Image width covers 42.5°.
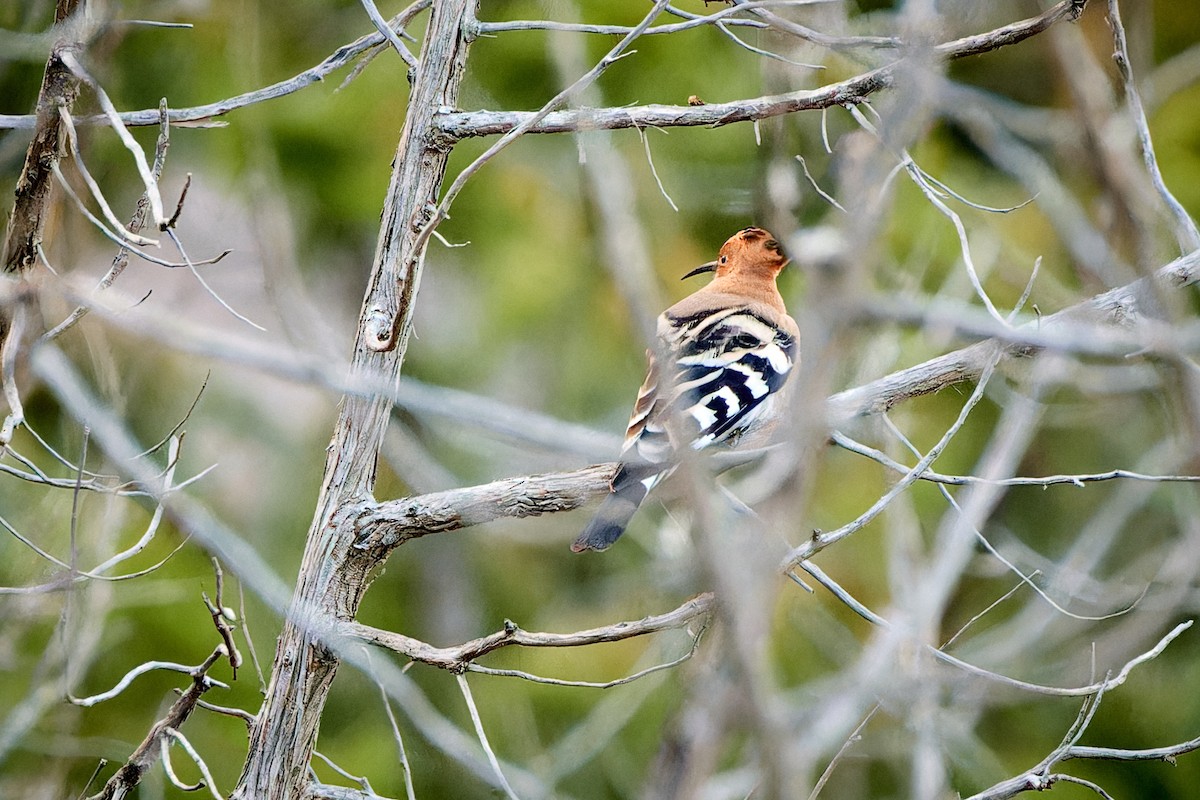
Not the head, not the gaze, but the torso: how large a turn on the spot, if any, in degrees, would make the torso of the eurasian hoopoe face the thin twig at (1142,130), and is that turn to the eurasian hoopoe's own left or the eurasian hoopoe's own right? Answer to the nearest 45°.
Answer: approximately 90° to the eurasian hoopoe's own right

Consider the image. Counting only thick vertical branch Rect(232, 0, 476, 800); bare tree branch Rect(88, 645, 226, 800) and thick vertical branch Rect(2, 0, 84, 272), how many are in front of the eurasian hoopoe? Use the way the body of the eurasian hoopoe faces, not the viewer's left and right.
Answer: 0

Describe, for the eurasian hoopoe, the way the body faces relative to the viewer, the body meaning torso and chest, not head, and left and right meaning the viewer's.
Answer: facing away from the viewer and to the right of the viewer

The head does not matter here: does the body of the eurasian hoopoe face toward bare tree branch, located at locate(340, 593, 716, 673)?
no

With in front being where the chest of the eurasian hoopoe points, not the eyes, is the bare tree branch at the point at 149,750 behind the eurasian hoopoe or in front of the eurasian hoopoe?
behind

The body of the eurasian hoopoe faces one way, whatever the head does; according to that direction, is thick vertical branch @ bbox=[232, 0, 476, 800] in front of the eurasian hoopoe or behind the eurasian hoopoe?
behind

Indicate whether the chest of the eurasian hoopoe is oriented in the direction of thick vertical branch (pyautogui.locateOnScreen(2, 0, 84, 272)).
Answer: no
